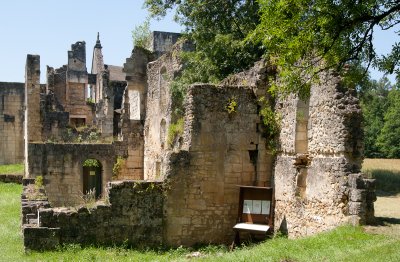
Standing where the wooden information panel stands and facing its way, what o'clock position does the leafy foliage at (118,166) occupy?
The leafy foliage is roughly at 5 o'clock from the wooden information panel.

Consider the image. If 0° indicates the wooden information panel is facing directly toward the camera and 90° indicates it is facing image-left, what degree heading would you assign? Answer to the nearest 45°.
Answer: approximately 0°

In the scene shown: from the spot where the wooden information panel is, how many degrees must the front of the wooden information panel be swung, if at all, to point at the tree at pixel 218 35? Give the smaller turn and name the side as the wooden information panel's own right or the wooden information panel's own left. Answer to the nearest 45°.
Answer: approximately 180°

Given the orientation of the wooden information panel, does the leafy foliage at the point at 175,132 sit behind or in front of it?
behind

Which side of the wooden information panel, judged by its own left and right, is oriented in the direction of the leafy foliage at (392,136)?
back
